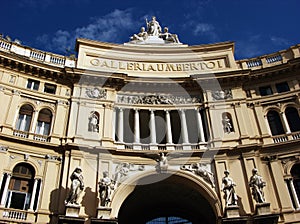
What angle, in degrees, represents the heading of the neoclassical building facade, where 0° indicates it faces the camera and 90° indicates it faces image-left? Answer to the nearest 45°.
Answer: approximately 0°
